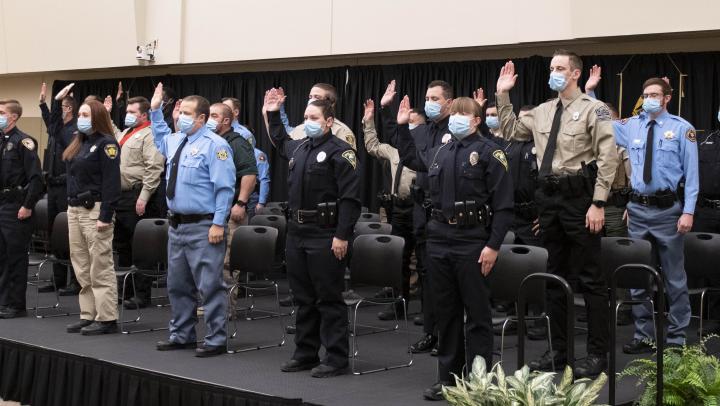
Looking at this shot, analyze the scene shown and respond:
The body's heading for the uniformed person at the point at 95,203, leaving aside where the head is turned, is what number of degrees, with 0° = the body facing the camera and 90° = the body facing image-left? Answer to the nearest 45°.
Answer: approximately 45°

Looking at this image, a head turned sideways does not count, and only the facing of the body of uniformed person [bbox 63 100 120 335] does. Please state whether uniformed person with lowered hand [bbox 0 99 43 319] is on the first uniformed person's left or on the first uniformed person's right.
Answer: on the first uniformed person's right

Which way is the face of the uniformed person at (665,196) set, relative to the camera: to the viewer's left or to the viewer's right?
to the viewer's left

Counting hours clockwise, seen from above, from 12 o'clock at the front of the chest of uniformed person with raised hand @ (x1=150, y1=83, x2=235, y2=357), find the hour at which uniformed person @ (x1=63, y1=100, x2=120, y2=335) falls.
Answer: uniformed person @ (x1=63, y1=100, x2=120, y2=335) is roughly at 3 o'clock from uniformed person with raised hand @ (x1=150, y1=83, x2=235, y2=357).

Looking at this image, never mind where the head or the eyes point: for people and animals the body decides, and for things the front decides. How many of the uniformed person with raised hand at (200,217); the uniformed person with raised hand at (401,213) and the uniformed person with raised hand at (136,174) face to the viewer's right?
0

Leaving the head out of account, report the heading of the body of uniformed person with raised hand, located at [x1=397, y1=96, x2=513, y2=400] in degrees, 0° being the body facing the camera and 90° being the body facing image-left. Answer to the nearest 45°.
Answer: approximately 45°

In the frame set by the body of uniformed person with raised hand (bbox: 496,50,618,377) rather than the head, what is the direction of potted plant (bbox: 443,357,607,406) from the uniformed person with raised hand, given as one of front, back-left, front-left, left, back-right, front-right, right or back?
front-left

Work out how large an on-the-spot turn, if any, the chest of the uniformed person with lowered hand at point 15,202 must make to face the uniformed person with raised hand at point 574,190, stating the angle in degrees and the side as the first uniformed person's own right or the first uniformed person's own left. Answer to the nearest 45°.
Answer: approximately 90° to the first uniformed person's own left

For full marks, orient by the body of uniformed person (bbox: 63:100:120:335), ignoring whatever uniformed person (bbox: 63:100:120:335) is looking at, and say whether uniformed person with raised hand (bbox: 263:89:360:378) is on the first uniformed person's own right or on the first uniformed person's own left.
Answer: on the first uniformed person's own left

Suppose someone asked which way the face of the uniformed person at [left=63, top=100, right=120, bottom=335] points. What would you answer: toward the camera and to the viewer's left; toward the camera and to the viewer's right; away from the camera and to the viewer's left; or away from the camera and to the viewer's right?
toward the camera and to the viewer's left

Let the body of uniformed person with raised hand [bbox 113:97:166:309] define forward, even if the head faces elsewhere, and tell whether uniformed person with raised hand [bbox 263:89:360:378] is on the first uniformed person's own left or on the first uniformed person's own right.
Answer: on the first uniformed person's own left

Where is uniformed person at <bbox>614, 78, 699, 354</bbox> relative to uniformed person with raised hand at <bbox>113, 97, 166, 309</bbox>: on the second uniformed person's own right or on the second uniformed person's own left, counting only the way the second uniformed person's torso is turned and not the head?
on the second uniformed person's own left

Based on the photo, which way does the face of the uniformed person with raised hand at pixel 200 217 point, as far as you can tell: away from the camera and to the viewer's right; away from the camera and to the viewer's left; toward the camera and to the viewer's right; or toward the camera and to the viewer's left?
toward the camera and to the viewer's left

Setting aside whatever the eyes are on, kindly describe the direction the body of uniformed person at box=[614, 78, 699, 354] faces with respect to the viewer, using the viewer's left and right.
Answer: facing the viewer and to the left of the viewer
